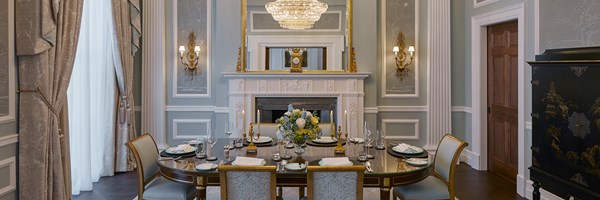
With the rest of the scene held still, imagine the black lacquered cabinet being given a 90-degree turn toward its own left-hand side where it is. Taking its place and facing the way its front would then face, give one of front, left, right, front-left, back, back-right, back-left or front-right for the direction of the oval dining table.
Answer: right

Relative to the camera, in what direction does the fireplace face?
facing the viewer

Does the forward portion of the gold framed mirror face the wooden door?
no

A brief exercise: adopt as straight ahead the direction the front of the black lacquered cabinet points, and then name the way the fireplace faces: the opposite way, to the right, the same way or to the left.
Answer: to the left

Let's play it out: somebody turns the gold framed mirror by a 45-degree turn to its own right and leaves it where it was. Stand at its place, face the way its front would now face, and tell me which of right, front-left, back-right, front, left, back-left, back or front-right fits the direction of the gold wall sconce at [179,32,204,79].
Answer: front-right

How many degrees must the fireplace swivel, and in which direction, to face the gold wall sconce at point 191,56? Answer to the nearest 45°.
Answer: approximately 90° to its right

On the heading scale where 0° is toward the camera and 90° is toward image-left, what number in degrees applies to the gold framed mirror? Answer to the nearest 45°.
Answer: approximately 0°

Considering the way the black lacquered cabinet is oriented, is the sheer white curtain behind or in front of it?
in front

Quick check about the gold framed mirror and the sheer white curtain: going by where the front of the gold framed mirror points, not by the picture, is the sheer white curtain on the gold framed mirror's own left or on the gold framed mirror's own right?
on the gold framed mirror's own right

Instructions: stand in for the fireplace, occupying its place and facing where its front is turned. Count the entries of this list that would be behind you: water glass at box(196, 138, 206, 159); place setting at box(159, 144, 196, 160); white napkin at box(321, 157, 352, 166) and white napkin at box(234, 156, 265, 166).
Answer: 0

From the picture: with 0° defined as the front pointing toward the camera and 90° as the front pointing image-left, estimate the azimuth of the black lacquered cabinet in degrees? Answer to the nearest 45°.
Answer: approximately 45°

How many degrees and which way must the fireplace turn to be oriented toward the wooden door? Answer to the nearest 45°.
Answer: approximately 90° to its left

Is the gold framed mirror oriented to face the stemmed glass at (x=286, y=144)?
yes

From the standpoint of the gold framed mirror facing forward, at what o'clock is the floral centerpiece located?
The floral centerpiece is roughly at 12 o'clock from the gold framed mirror.
